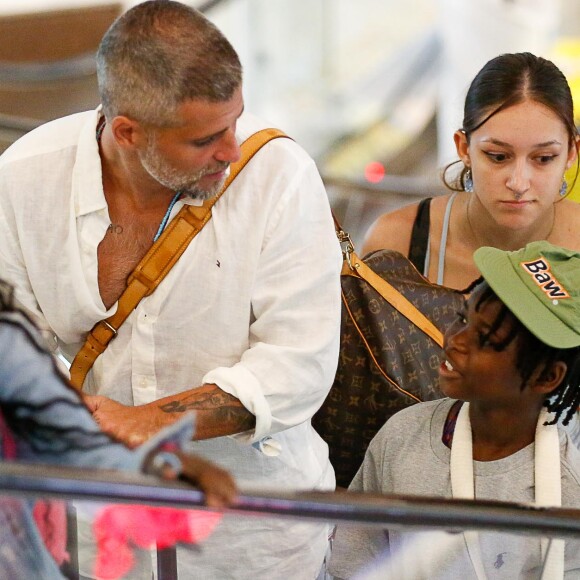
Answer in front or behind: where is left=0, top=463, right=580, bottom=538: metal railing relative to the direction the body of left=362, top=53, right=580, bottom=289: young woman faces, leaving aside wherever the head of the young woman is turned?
in front

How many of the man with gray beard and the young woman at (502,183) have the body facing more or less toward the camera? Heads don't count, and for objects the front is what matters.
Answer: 2

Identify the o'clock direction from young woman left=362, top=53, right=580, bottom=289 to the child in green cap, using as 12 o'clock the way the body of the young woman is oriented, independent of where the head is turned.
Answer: The child in green cap is roughly at 12 o'clock from the young woman.

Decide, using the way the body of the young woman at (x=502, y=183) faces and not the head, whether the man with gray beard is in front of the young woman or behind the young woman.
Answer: in front

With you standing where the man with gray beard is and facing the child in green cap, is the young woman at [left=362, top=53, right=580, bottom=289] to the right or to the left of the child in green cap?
left

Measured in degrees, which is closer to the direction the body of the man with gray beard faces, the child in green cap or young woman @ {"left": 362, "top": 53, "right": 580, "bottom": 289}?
the child in green cap

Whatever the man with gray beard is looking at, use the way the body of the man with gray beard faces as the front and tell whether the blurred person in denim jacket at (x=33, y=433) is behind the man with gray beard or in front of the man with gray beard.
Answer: in front

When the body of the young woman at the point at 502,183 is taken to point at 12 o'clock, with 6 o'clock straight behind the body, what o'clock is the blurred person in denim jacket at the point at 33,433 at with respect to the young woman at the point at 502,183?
the blurred person in denim jacket at the point at 33,433 is roughly at 1 o'clock from the young woman at the point at 502,183.

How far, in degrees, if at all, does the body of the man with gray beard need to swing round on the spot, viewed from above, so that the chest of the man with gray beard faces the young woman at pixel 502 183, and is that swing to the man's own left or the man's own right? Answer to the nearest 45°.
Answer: approximately 135° to the man's own left

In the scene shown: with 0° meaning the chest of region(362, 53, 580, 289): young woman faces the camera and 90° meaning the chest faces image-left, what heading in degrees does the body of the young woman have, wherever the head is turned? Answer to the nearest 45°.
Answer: approximately 0°

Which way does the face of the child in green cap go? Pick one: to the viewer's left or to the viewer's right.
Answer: to the viewer's left
